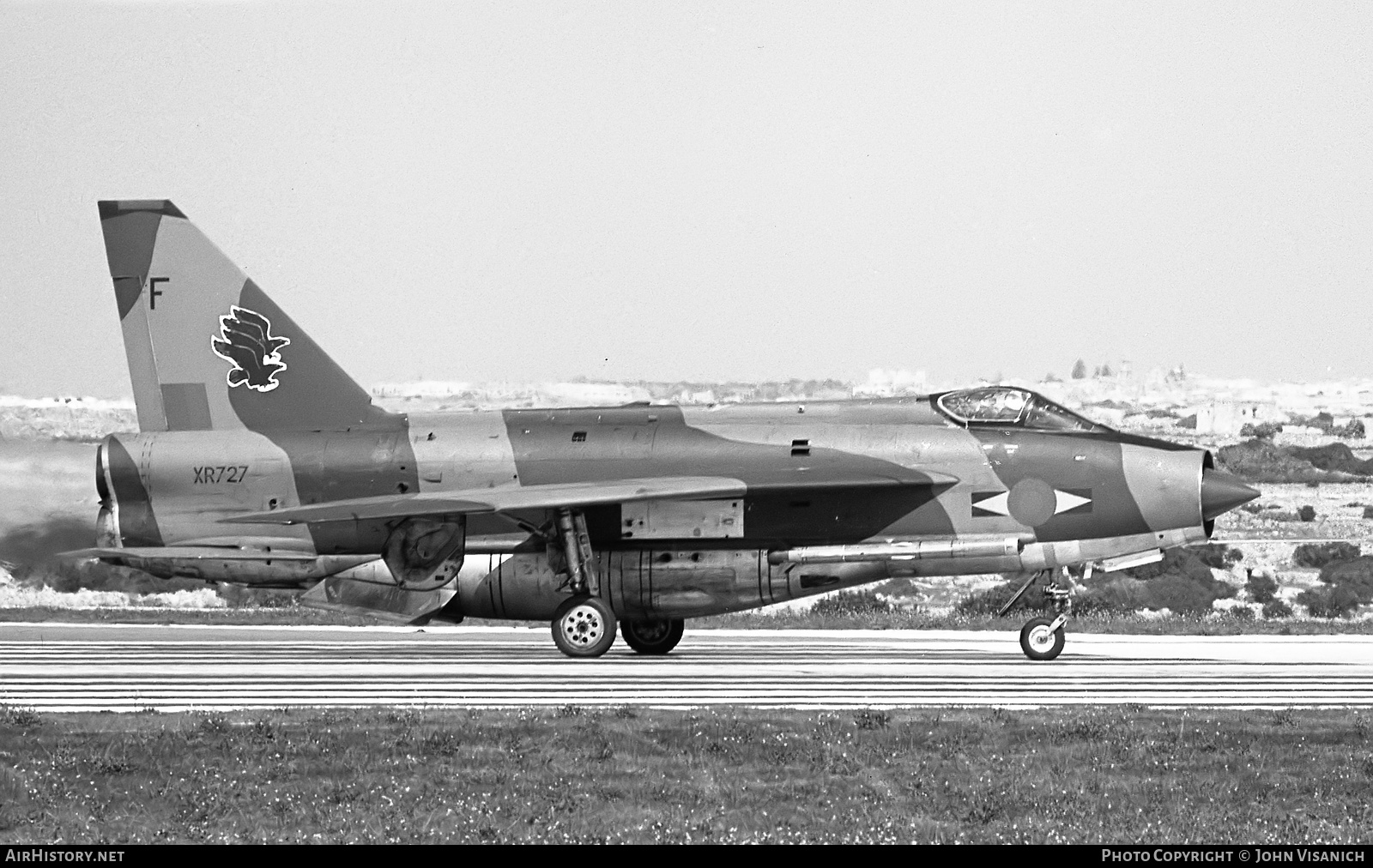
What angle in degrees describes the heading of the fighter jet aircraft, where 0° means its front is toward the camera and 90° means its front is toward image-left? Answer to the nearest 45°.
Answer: approximately 270°
